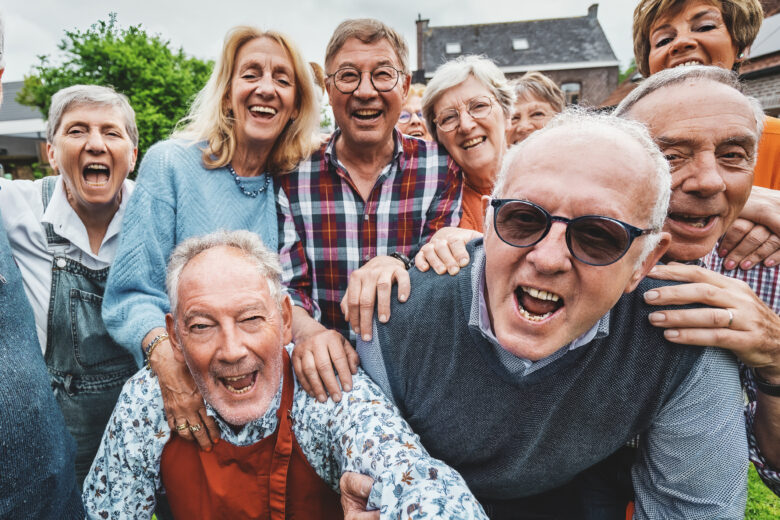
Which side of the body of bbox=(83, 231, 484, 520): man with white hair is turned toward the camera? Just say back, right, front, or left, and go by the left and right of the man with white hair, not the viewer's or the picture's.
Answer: front

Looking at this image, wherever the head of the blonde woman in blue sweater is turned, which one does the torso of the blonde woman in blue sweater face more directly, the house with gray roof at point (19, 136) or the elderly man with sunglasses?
the elderly man with sunglasses

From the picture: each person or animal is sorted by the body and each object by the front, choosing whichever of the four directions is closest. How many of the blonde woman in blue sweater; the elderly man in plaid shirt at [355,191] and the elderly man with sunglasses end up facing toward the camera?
3

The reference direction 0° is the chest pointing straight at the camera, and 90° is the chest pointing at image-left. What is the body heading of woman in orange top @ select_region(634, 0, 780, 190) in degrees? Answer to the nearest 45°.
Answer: approximately 45°

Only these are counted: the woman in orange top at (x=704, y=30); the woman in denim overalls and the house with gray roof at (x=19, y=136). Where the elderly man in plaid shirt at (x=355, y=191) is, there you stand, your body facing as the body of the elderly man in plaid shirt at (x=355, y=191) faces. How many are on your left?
1

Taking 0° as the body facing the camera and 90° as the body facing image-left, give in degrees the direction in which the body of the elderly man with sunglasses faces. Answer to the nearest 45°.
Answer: approximately 0°

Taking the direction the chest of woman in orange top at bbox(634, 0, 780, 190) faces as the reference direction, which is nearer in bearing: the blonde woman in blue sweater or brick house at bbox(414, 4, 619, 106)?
the blonde woman in blue sweater

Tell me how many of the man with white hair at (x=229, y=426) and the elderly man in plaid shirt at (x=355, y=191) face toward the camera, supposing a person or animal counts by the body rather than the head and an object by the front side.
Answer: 2

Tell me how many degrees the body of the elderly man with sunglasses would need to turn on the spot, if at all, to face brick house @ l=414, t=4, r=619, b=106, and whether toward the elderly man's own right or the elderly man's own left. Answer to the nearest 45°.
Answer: approximately 180°

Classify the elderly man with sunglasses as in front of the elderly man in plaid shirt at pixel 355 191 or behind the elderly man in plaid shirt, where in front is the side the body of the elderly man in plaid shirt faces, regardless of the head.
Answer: in front

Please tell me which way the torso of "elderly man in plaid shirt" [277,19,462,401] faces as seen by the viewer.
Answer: toward the camera

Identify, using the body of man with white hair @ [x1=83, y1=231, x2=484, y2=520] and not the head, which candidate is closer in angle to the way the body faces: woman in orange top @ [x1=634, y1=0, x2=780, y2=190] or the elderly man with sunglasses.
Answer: the elderly man with sunglasses
